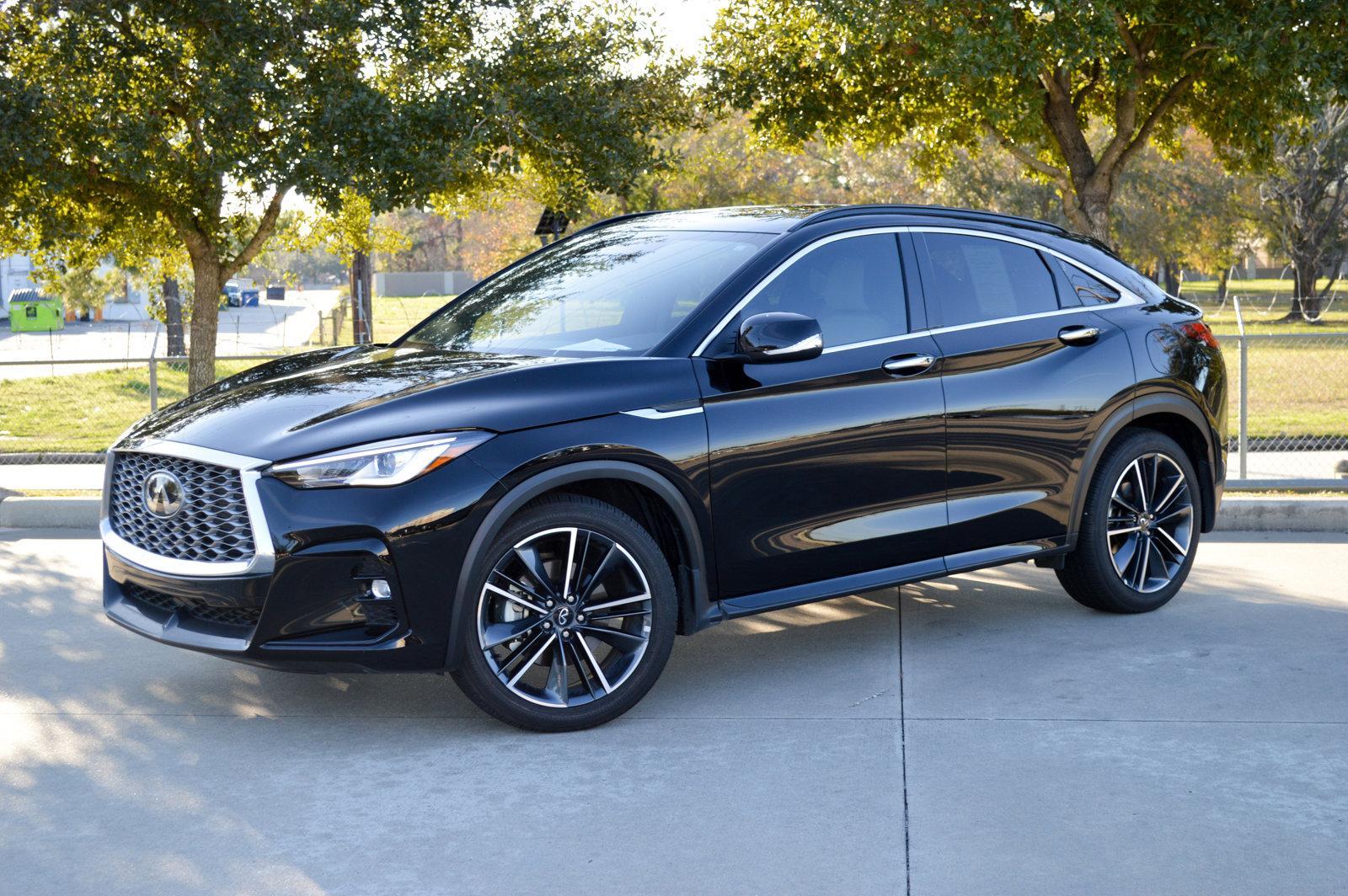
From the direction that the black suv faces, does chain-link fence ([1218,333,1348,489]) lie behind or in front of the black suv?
behind

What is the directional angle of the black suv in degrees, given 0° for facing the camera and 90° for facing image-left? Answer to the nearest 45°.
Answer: approximately 45°
